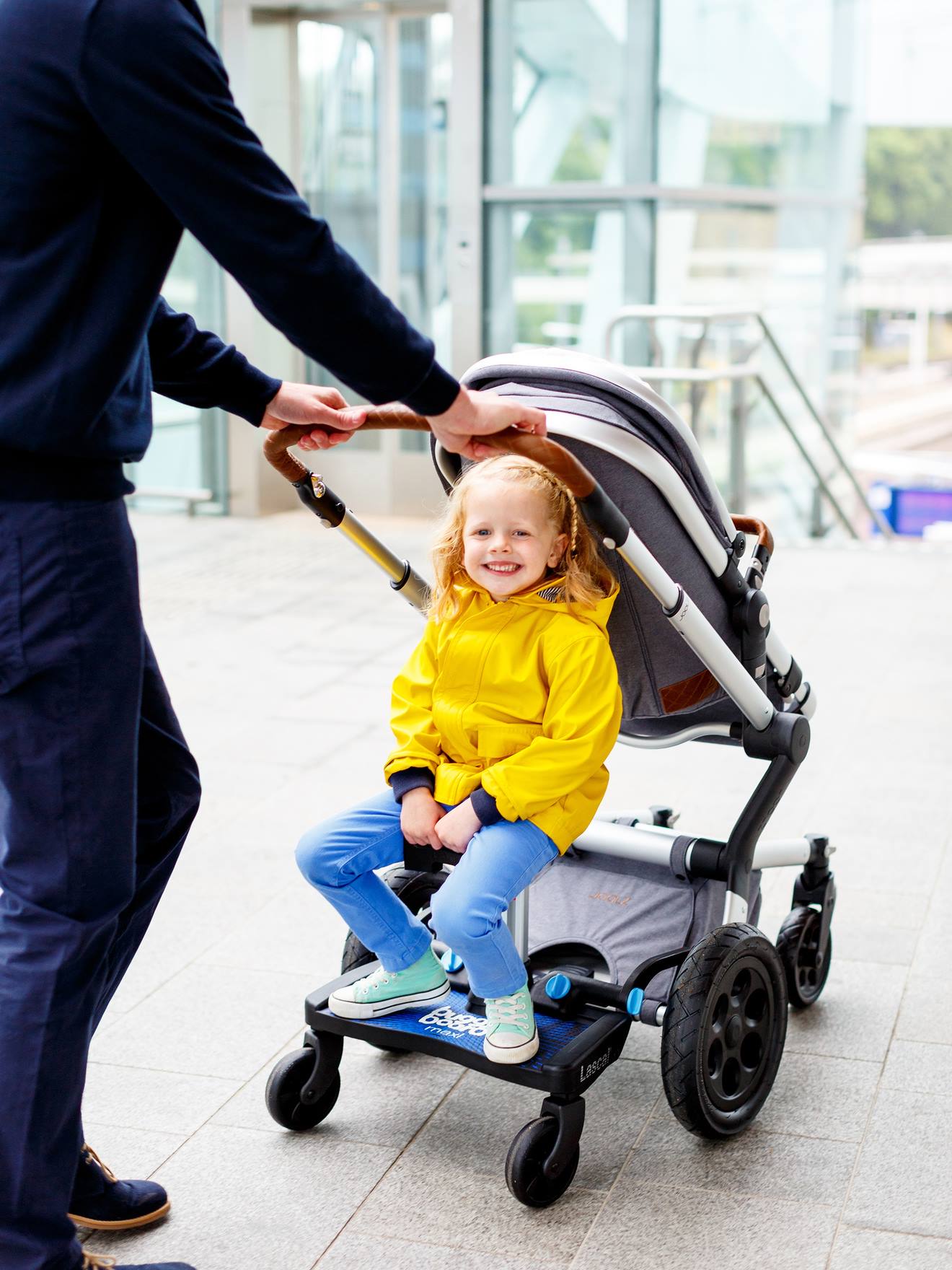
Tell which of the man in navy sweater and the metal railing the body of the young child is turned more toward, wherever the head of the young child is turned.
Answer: the man in navy sweater

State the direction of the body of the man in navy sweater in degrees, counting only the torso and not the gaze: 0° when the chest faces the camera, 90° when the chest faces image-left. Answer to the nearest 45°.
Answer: approximately 270°

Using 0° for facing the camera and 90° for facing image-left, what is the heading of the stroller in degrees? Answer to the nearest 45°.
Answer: approximately 225°

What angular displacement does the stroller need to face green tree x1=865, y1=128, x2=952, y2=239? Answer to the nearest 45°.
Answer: approximately 45° to its left

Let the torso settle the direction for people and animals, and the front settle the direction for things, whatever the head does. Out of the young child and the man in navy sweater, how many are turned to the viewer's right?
1

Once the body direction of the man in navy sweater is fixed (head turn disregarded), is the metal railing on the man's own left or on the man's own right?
on the man's own left

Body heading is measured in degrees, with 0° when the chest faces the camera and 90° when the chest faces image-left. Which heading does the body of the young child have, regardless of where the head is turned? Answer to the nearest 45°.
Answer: approximately 45°

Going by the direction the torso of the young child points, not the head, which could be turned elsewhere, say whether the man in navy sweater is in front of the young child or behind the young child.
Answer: in front

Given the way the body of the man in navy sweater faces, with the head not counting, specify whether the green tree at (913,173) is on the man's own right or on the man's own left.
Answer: on the man's own left

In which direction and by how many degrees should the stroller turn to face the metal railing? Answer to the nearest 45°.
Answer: approximately 45° to its left
